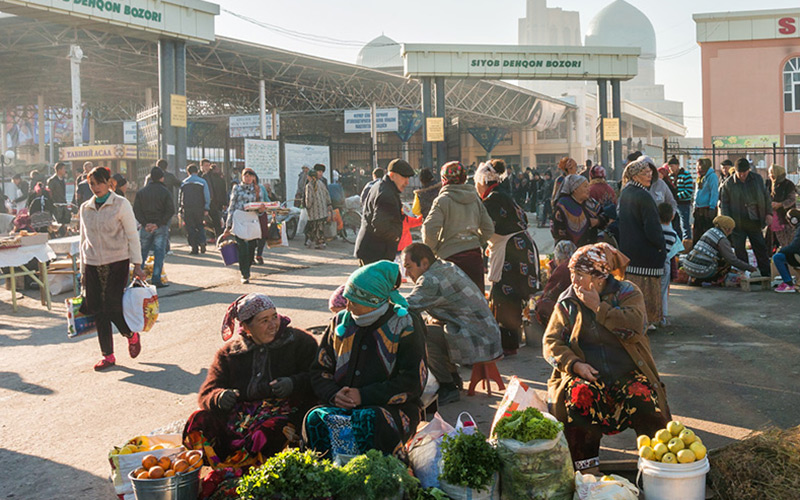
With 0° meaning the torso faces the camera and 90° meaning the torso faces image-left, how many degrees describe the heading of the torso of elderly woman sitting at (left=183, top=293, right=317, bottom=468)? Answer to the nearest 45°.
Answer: approximately 0°

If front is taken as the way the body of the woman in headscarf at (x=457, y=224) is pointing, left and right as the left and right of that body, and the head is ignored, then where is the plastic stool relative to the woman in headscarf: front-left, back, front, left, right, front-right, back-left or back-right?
back

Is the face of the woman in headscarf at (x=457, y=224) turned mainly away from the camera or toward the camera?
away from the camera

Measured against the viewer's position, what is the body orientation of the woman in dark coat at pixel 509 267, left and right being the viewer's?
facing to the left of the viewer

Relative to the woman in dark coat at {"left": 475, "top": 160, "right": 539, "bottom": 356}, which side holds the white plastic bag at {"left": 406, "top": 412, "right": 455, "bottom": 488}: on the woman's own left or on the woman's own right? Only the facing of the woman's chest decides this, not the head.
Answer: on the woman's own left

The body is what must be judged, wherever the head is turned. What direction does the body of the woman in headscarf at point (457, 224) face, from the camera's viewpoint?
away from the camera
